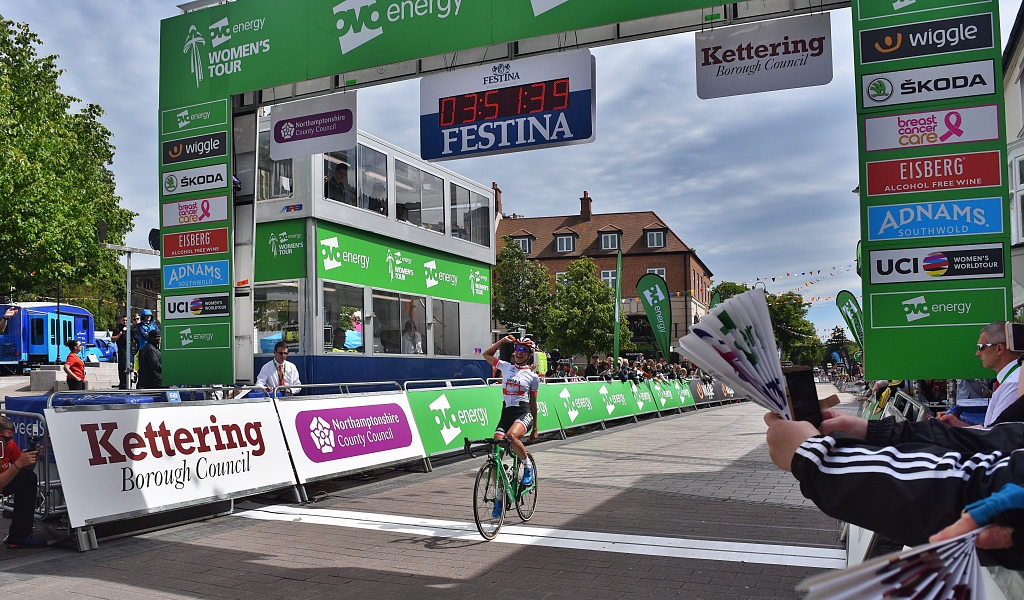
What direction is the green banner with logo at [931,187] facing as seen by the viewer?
toward the camera

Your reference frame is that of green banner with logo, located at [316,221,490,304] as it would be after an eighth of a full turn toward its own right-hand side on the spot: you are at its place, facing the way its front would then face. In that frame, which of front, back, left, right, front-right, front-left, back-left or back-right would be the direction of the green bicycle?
front

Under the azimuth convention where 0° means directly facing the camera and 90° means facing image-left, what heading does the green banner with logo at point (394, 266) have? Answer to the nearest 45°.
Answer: approximately 315°

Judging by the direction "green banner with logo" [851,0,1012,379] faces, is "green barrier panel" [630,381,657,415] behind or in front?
behind

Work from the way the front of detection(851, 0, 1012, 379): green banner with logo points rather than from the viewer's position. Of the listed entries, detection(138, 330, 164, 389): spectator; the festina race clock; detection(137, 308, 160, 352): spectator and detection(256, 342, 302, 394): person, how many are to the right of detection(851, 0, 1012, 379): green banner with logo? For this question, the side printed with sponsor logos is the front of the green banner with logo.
4

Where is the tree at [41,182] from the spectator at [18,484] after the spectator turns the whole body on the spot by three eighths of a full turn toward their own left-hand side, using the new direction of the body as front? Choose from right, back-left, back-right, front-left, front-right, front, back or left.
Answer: front-right

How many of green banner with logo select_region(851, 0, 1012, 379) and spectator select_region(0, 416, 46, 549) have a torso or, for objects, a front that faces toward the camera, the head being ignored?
1

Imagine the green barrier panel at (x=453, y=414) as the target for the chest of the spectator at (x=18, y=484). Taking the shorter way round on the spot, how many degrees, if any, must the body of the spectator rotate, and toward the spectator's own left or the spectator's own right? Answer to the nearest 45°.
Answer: approximately 45° to the spectator's own left

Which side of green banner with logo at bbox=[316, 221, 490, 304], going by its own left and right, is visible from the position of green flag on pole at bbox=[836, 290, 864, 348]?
left

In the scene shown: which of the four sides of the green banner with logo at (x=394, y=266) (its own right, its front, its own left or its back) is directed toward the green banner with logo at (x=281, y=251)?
right

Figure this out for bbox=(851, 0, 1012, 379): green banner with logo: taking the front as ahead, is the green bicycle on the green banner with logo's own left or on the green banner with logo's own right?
on the green banner with logo's own right

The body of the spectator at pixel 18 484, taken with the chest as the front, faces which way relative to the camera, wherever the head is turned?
to the viewer's right

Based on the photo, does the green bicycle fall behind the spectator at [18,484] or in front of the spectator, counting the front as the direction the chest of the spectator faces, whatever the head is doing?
in front

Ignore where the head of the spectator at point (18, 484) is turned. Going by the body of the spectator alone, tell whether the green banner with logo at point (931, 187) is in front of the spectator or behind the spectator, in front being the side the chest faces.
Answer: in front

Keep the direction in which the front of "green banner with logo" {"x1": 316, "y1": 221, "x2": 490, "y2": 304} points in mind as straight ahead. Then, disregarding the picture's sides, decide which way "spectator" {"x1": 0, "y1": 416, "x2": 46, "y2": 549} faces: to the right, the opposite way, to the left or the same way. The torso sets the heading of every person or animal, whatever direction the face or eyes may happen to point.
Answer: to the left

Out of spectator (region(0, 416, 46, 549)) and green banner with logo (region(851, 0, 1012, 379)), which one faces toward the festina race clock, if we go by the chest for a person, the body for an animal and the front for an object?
the spectator
